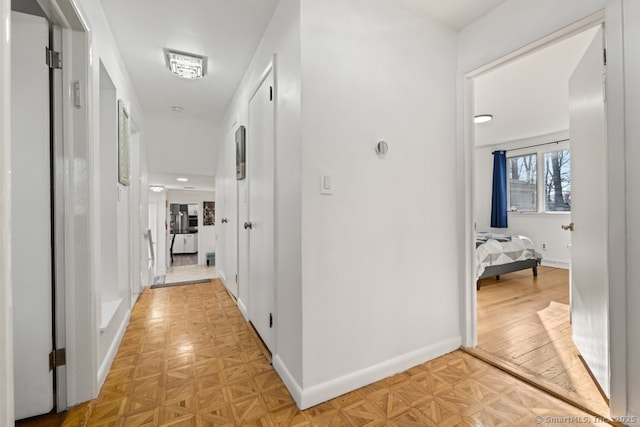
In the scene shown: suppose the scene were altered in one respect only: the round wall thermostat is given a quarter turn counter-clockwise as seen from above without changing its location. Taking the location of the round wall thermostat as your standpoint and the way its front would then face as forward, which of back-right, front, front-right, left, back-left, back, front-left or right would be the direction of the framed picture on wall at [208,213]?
left

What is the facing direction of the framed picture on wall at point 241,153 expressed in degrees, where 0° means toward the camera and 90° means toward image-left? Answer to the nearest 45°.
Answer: approximately 90°

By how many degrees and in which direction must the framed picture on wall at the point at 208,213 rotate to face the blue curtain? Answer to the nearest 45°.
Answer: approximately 45° to its left

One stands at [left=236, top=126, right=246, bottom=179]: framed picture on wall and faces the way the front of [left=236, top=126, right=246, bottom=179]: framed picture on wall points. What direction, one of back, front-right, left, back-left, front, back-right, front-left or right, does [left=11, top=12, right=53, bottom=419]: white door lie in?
front-left

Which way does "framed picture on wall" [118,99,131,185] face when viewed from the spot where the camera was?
facing to the right of the viewer

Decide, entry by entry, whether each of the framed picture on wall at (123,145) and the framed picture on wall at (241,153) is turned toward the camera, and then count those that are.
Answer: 0

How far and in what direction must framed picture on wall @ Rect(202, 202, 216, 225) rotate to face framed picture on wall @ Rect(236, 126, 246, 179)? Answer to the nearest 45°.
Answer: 0° — it already faces it

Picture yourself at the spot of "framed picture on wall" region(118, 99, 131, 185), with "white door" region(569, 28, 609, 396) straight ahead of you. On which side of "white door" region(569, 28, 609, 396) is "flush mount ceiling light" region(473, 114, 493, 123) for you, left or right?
left

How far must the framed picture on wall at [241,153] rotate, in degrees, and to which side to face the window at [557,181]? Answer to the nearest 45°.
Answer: approximately 180°

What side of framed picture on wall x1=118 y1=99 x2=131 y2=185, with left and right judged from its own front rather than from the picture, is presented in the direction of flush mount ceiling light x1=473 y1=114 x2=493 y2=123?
front

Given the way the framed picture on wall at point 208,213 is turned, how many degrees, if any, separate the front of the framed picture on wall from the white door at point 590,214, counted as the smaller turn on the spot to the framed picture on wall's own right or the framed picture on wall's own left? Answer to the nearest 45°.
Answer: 0° — it already faces it

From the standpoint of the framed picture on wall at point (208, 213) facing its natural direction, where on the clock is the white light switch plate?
The white light switch plate is roughly at 12 o'clock from the framed picture on wall.

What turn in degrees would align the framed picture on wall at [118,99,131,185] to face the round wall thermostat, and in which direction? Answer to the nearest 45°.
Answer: approximately 45° to its right

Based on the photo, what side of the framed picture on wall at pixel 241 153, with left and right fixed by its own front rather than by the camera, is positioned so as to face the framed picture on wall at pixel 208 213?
right
